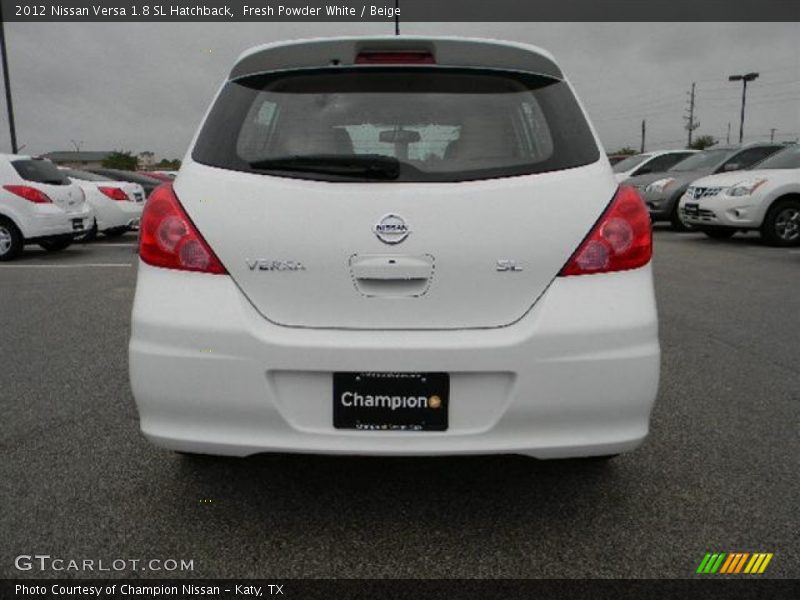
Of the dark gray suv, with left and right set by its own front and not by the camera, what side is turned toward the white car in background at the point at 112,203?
front

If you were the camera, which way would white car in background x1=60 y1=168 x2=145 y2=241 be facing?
facing away from the viewer and to the left of the viewer

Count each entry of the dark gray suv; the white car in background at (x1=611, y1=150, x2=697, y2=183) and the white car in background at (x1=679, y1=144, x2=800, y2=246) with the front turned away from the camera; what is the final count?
0

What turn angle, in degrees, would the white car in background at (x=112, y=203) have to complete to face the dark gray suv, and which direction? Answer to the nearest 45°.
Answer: approximately 135° to its right

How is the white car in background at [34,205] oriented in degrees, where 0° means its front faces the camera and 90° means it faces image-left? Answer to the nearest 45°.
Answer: approximately 135°

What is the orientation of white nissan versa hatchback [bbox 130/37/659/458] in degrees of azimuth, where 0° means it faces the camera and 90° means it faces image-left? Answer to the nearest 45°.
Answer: approximately 180°

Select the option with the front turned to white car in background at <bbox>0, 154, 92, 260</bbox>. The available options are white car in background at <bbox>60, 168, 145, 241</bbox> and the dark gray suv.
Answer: the dark gray suv

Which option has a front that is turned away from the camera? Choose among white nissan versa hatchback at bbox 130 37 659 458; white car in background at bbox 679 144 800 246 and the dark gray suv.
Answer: the white nissan versa hatchback

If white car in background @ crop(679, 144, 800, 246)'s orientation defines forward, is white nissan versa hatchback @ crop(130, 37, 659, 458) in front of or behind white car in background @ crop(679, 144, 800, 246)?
in front

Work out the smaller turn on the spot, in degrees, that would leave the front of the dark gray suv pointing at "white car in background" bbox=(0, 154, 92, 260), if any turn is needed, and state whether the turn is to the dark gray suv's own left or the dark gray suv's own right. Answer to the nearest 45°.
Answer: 0° — it already faces it

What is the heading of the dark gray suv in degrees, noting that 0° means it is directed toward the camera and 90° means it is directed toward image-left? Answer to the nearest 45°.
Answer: approximately 45°

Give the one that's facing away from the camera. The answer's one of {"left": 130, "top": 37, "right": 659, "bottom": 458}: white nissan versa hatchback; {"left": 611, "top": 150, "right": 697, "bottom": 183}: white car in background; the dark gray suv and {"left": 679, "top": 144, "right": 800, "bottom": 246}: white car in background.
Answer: the white nissan versa hatchback

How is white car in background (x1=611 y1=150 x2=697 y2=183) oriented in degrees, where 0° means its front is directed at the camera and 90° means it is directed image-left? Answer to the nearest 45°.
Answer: approximately 45°

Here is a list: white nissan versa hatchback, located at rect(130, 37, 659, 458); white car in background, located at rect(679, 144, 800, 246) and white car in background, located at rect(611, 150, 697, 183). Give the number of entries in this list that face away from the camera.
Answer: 1

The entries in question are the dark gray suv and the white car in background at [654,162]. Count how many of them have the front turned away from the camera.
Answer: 0

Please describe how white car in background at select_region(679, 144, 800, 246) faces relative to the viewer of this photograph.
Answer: facing the viewer and to the left of the viewer
